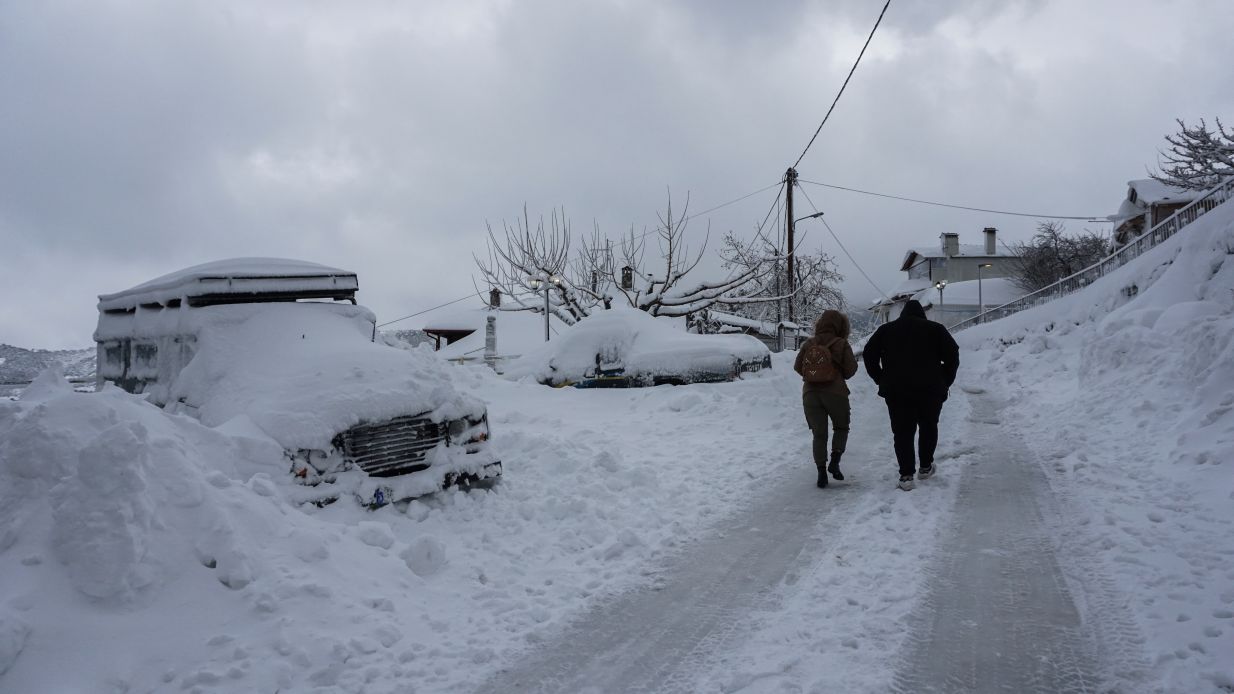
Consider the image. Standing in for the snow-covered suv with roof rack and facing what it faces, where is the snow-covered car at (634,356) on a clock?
The snow-covered car is roughly at 9 o'clock from the snow-covered suv with roof rack.

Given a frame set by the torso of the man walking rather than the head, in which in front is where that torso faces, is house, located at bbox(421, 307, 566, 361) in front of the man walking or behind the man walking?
in front

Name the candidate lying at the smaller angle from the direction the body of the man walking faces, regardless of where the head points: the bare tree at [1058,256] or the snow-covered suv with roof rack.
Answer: the bare tree

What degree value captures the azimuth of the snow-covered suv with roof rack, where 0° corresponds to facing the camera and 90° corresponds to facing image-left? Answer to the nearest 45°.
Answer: approximately 315°

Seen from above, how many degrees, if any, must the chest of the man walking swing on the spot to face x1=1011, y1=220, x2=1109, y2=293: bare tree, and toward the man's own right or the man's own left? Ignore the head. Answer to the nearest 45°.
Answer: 0° — they already face it

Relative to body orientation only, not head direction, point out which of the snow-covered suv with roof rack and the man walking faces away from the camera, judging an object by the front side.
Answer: the man walking

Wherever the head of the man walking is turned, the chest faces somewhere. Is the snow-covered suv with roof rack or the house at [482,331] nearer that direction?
the house

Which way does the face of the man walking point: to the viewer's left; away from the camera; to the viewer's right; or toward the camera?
away from the camera

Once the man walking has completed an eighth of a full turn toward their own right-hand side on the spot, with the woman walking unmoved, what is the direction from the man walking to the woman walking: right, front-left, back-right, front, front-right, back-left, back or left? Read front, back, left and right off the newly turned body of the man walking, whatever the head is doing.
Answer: back-left

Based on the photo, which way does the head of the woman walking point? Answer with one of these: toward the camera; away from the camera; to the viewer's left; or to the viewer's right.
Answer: away from the camera

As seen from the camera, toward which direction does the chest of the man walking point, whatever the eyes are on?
away from the camera

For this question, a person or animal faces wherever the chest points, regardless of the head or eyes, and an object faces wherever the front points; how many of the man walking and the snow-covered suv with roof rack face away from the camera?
1
